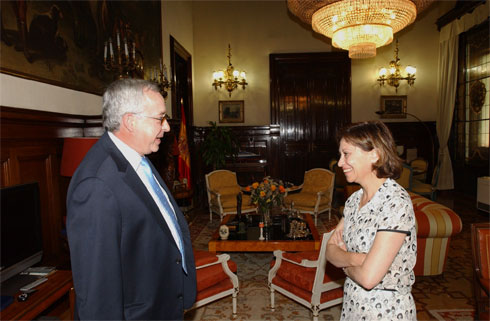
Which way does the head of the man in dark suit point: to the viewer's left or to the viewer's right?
to the viewer's right

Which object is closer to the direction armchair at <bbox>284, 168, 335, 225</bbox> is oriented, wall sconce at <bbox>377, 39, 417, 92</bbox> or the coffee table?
the coffee table

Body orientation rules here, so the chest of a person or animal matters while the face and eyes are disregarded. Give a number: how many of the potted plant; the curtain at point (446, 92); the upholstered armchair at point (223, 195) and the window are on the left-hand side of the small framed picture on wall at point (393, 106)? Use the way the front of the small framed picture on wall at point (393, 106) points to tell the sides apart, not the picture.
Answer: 2

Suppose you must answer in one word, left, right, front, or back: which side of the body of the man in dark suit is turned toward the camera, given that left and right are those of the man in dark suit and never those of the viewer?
right

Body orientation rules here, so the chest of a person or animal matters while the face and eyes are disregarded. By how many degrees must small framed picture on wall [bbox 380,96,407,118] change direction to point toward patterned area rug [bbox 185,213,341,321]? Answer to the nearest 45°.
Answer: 0° — it already faces it

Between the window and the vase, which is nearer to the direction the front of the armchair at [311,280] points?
the vase

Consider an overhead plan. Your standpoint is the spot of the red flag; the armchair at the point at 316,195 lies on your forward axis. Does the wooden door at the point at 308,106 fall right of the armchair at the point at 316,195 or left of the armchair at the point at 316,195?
left

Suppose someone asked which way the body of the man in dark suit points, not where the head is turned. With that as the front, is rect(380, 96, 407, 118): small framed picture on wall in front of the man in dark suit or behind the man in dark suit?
in front

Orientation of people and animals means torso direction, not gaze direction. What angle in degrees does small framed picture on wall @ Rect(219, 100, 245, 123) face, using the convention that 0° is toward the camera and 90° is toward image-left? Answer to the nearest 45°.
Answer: approximately 0°

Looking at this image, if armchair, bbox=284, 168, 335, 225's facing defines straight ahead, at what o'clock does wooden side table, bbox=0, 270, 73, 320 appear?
The wooden side table is roughly at 11 o'clock from the armchair.

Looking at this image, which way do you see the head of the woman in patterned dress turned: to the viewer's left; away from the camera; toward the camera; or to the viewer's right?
to the viewer's left
